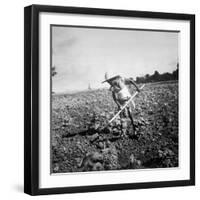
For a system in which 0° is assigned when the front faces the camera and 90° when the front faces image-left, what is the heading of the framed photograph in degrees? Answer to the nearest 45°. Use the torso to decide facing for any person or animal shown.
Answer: approximately 315°
